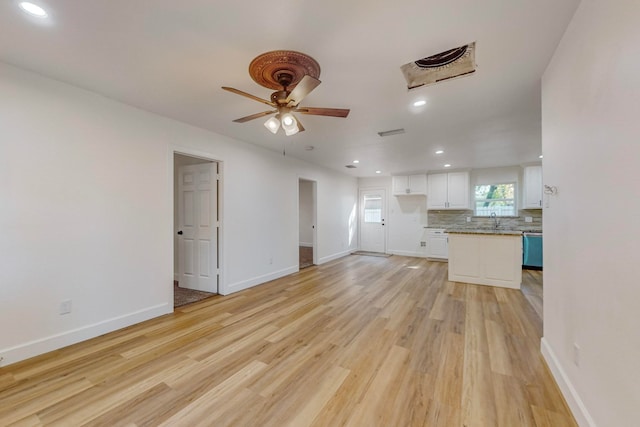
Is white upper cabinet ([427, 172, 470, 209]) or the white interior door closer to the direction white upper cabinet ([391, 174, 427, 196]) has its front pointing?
the white interior door

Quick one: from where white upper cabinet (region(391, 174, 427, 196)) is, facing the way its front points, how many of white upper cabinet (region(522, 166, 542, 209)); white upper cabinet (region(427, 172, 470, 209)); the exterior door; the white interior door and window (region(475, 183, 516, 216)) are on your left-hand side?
3

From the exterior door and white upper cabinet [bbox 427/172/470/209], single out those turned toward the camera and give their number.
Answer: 2

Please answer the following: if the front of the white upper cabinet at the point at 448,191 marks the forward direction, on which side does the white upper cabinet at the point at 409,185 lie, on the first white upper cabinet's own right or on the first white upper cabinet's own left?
on the first white upper cabinet's own right

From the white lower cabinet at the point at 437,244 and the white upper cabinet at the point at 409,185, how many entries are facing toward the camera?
2

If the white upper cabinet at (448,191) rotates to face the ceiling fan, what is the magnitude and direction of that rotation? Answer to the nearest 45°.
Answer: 0° — it already faces it

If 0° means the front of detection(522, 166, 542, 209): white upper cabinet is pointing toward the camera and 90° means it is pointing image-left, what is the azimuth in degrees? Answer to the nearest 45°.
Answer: approximately 0°

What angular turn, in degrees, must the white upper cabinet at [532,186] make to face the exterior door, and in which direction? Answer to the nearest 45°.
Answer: approximately 90° to its right
